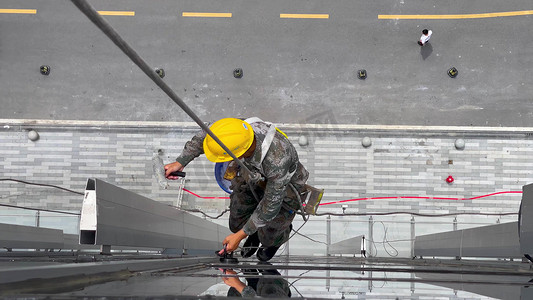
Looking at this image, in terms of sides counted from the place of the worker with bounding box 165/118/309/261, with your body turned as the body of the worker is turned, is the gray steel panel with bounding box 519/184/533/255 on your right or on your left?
on your left

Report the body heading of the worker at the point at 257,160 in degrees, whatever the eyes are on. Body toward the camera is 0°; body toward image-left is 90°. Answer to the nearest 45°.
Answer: approximately 45°

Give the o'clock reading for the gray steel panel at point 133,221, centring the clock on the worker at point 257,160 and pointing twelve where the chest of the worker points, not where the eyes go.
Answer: The gray steel panel is roughly at 2 o'clock from the worker.
